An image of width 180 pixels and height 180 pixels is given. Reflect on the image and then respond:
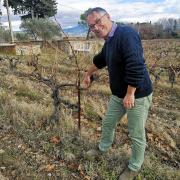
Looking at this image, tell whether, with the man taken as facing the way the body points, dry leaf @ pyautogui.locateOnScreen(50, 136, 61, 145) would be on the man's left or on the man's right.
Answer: on the man's right

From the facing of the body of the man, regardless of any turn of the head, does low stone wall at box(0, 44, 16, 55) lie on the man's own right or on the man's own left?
on the man's own right

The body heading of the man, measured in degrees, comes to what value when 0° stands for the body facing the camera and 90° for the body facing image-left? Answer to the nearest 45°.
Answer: approximately 45°

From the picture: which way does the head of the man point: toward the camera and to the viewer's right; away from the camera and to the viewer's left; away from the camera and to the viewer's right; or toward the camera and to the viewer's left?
toward the camera and to the viewer's left

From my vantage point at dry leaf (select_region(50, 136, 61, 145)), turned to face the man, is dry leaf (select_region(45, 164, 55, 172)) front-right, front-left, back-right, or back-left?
front-right
